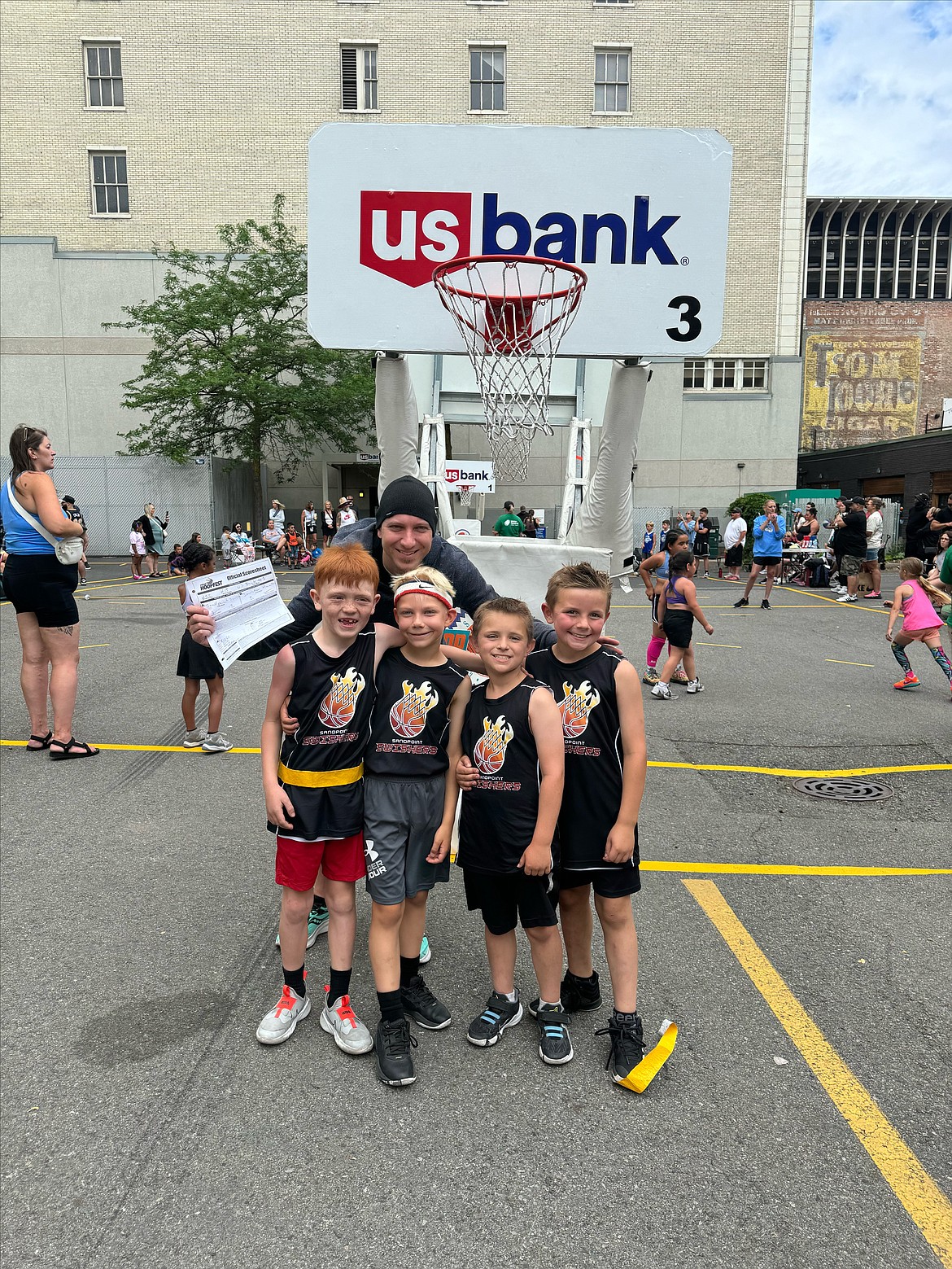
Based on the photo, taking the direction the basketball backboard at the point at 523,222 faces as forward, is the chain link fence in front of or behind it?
behind

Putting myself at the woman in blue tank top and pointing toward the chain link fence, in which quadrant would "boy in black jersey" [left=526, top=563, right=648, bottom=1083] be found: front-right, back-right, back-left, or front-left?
back-right

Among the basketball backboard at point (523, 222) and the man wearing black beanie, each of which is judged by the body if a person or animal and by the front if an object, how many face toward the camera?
2

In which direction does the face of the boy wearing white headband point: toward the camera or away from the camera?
toward the camera

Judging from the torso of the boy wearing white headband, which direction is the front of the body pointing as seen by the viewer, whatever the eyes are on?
toward the camera

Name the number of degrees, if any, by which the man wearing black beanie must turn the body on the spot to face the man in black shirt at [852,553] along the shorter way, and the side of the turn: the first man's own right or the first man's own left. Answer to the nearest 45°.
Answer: approximately 135° to the first man's own left

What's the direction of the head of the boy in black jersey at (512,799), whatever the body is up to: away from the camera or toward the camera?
toward the camera
